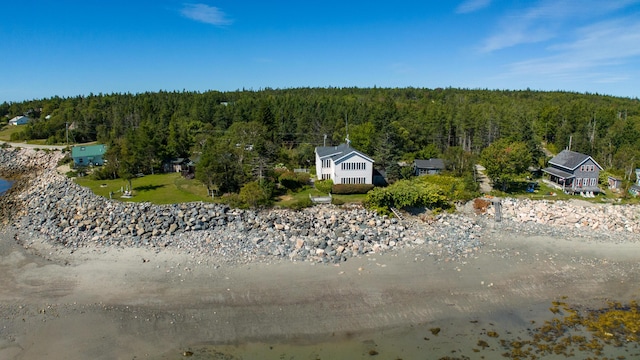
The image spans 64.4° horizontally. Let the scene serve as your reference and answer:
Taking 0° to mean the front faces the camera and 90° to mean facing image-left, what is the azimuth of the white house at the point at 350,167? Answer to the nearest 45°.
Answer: approximately 0°

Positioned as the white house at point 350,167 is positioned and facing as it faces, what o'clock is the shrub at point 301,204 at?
The shrub is roughly at 1 o'clock from the white house.

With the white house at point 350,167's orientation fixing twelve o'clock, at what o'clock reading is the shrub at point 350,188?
The shrub is roughly at 12 o'clock from the white house.

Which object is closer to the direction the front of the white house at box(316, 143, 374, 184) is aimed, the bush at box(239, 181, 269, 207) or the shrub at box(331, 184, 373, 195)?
the shrub

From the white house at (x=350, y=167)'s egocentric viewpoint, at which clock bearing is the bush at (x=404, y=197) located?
The bush is roughly at 11 o'clock from the white house.

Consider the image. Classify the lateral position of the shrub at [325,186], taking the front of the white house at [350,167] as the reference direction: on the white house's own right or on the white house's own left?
on the white house's own right

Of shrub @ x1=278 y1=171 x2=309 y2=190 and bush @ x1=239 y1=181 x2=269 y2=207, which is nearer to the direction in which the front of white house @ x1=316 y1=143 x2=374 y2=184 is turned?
the bush

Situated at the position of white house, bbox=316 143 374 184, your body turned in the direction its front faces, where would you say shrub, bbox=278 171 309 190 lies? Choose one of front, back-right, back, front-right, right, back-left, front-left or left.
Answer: right

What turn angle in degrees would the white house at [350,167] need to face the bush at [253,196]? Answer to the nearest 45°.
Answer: approximately 45° to its right
